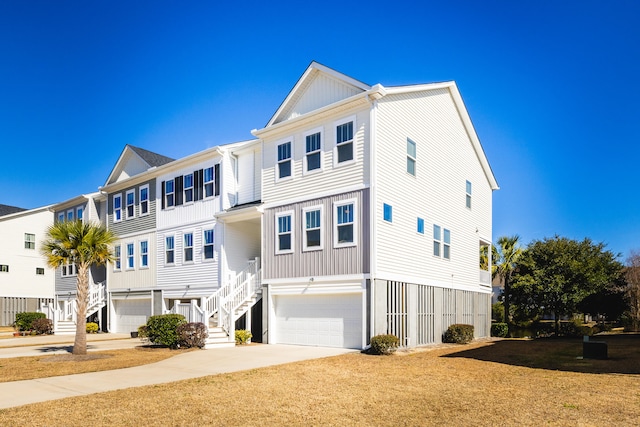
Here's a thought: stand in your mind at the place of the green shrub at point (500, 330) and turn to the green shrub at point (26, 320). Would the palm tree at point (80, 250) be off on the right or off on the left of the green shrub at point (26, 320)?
left

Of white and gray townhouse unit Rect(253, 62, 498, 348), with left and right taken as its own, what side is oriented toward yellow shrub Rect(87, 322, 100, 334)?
right

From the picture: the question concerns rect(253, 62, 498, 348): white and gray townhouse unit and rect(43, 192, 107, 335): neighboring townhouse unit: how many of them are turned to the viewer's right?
0

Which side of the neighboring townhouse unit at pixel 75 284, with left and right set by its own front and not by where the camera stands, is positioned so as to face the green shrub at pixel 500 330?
left

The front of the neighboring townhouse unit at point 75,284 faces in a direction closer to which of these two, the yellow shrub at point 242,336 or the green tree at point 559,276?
the yellow shrub

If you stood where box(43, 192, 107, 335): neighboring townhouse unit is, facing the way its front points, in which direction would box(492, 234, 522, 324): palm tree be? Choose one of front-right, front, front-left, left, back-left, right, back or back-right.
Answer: back-left

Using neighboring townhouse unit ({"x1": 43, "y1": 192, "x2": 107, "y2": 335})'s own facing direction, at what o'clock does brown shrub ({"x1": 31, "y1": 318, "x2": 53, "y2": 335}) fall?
The brown shrub is roughly at 11 o'clock from the neighboring townhouse unit.

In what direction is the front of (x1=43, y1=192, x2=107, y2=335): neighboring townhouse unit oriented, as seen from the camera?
facing the viewer and to the left of the viewer

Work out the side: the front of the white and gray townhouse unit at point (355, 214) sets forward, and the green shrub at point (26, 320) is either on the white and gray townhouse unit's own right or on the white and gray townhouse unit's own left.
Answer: on the white and gray townhouse unit's own right

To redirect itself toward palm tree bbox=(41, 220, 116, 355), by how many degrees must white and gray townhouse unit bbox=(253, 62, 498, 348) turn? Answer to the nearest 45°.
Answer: approximately 45° to its right

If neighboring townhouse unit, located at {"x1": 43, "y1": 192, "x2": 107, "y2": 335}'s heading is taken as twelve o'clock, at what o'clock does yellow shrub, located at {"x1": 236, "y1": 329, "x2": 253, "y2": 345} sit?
The yellow shrub is roughly at 10 o'clock from the neighboring townhouse unit.

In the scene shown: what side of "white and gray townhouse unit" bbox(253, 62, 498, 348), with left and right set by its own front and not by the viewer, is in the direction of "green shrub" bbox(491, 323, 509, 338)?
back

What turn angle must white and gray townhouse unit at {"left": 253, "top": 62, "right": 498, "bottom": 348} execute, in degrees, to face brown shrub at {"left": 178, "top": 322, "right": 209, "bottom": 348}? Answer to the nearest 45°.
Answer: approximately 45° to its right
